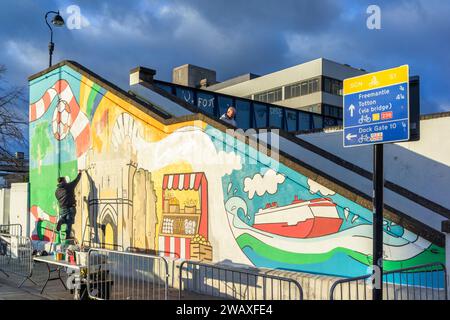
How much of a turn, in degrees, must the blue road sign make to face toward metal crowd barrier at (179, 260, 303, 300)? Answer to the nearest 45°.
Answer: approximately 90° to its right

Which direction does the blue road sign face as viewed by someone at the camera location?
facing the viewer and to the left of the viewer

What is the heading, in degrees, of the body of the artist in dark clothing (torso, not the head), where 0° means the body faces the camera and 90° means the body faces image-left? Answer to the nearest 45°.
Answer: approximately 225°

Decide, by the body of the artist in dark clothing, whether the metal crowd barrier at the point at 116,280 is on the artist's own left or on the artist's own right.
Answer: on the artist's own right

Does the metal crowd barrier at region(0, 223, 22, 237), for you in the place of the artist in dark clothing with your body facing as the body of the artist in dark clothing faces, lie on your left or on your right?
on your left

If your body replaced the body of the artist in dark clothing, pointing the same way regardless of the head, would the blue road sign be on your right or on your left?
on your right

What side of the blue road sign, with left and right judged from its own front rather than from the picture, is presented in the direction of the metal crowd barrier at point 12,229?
right

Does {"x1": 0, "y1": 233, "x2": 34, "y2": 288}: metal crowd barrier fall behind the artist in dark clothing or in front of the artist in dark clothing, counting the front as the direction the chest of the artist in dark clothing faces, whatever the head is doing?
behind
